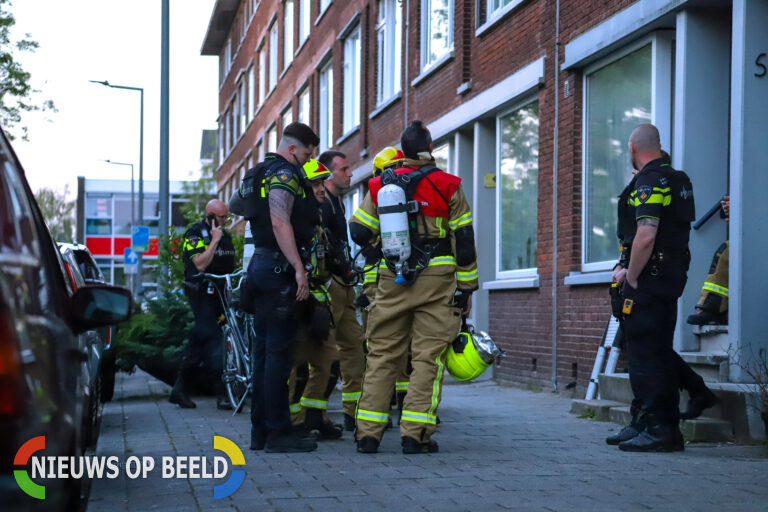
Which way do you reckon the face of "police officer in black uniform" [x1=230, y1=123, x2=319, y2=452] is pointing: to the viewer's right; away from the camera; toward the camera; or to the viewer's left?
to the viewer's right

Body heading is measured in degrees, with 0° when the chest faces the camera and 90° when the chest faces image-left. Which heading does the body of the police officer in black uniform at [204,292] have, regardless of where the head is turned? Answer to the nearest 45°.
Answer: approximately 315°

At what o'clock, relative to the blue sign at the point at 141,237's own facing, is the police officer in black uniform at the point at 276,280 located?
The police officer in black uniform is roughly at 12 o'clock from the blue sign.

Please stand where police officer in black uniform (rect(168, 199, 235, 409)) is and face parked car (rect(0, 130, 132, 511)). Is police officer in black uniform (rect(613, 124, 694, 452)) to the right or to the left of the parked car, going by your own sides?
left

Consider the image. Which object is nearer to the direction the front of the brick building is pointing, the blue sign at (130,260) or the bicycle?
the bicycle

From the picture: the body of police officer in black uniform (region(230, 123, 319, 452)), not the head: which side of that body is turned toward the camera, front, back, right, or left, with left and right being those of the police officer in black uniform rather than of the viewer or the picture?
right

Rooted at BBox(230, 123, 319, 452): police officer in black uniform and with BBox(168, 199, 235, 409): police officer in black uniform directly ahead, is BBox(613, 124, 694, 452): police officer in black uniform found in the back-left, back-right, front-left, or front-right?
back-right

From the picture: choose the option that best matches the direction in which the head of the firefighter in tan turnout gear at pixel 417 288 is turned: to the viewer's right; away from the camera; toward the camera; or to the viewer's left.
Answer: away from the camera

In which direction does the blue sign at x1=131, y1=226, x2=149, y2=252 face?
toward the camera
